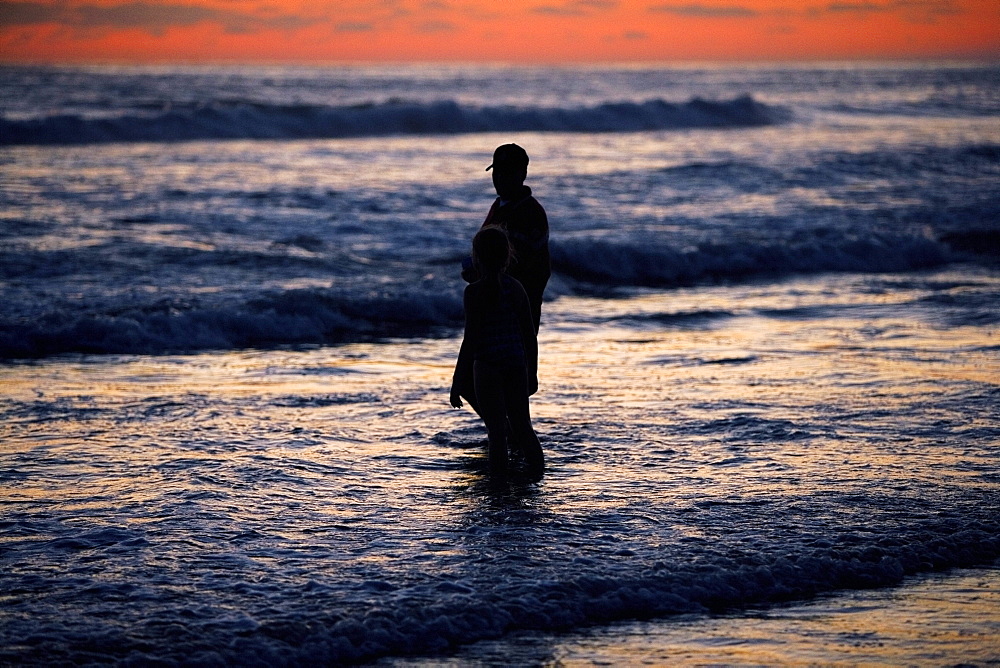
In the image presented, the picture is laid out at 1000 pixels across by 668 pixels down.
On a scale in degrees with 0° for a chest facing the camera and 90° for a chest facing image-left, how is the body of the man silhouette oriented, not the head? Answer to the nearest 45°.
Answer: approximately 90°
